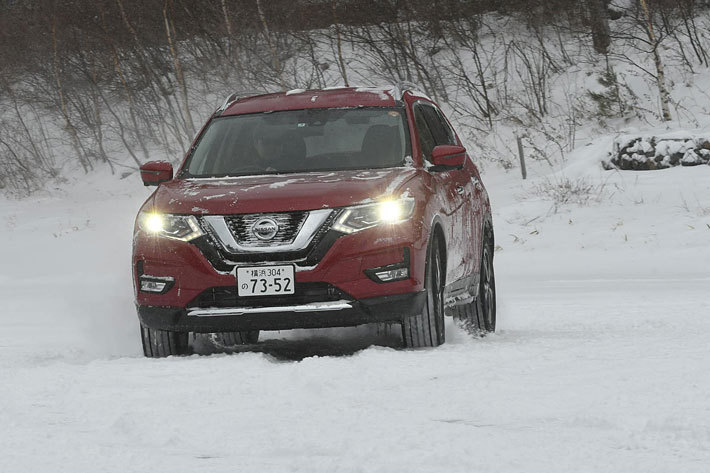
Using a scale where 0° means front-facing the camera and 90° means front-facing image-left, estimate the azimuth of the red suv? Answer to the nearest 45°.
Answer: approximately 0°
